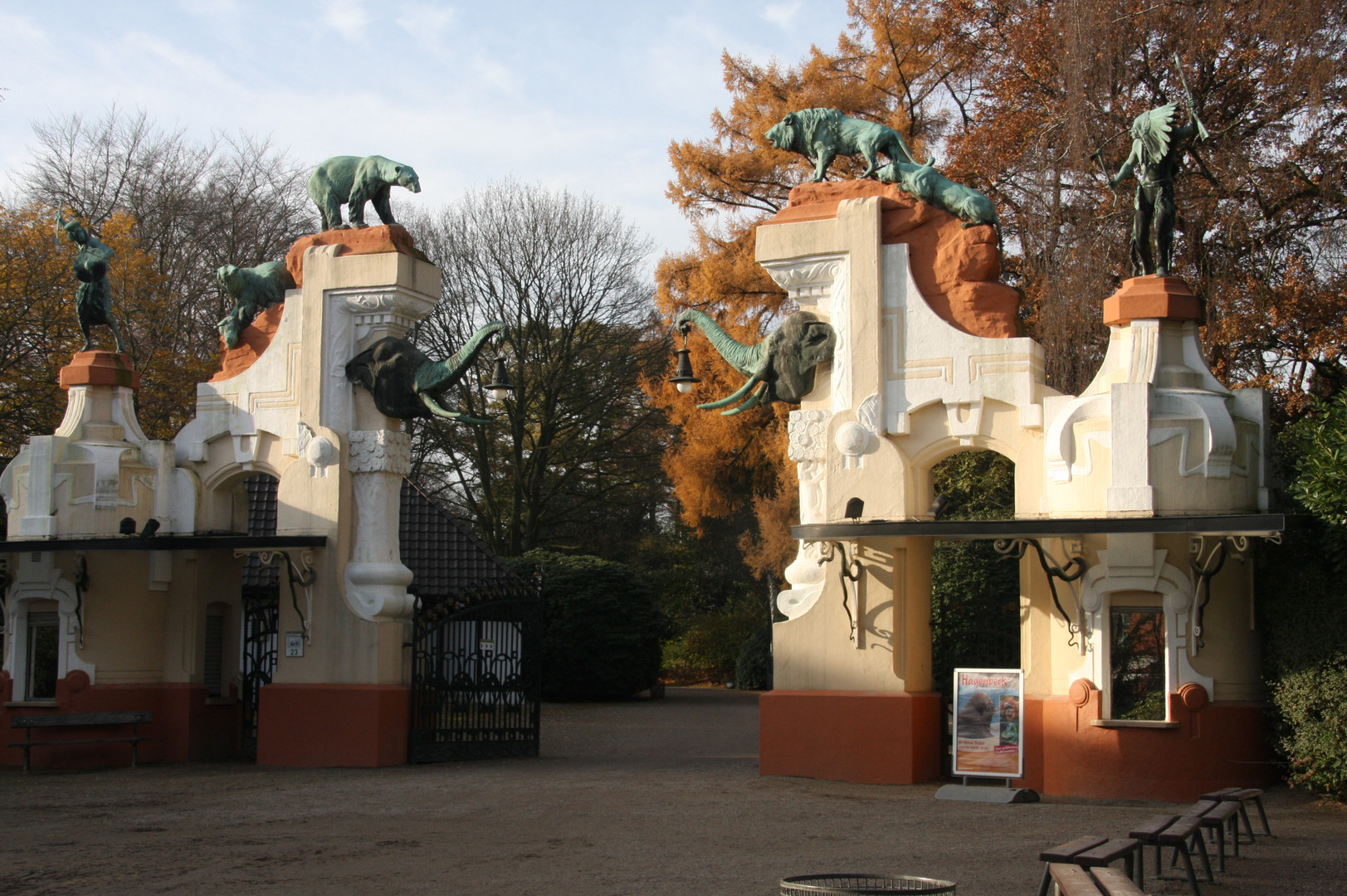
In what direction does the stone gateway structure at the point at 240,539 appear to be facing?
toward the camera

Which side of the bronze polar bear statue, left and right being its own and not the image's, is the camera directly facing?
right

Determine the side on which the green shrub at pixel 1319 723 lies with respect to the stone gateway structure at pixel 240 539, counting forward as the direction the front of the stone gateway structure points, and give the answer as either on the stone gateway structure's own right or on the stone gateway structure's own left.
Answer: on the stone gateway structure's own left

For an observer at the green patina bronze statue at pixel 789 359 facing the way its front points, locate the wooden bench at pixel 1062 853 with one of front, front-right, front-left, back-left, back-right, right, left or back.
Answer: left

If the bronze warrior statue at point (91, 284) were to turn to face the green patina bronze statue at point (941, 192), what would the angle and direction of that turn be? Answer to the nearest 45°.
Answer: approximately 90° to its left

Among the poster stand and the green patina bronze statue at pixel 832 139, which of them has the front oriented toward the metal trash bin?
the poster stand

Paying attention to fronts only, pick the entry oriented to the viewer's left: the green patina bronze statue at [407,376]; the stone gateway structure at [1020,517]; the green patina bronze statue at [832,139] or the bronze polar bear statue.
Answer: the green patina bronze statue at [832,139]

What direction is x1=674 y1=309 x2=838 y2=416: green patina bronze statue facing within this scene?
to the viewer's left

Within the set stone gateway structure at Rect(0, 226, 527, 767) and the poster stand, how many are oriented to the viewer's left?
0

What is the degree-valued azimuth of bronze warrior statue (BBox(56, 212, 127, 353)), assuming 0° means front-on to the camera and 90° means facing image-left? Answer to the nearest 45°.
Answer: approximately 45°

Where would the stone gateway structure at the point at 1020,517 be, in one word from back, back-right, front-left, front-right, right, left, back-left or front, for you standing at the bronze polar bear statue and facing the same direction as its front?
front-right

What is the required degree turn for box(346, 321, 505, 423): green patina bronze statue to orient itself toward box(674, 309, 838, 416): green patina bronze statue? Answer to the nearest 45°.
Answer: approximately 45° to its right

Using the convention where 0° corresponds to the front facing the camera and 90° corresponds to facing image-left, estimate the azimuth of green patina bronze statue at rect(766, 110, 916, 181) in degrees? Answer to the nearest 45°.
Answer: approximately 90°

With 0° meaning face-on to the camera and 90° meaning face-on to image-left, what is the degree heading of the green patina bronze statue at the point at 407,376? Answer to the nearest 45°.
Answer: approximately 270°

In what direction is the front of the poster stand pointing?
toward the camera
